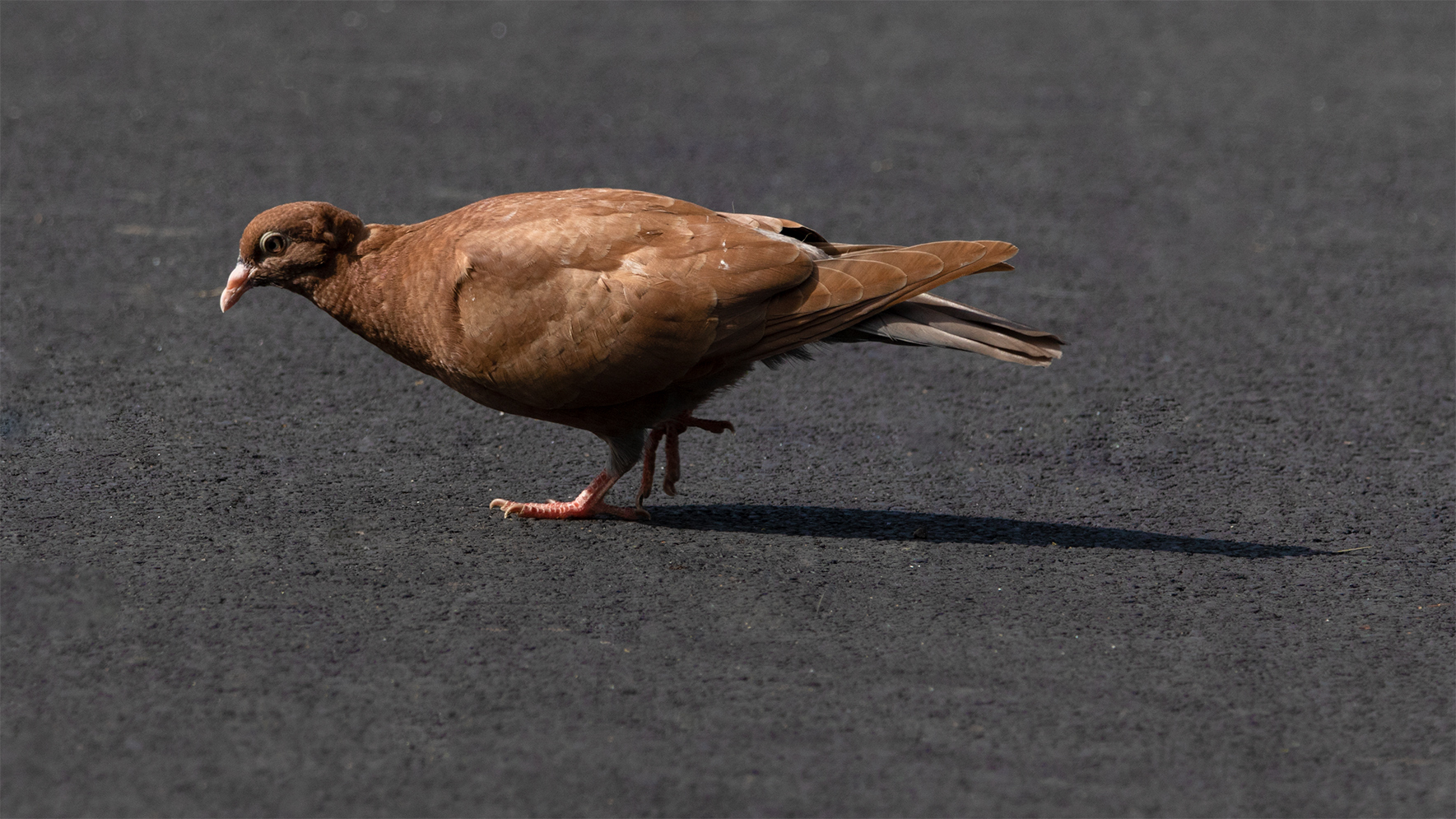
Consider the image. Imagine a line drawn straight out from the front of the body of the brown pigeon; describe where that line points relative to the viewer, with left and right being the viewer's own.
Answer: facing to the left of the viewer
